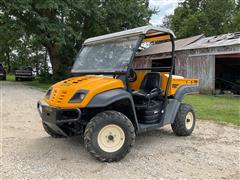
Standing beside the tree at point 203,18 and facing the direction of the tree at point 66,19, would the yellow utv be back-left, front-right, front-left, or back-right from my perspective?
front-left

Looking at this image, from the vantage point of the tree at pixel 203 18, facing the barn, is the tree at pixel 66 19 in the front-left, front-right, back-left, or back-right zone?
front-right

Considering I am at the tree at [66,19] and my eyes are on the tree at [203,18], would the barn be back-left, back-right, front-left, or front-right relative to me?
front-right

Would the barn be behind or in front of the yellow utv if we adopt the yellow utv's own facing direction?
behind

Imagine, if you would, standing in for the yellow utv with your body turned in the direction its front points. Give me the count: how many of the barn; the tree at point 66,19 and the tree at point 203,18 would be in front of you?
0

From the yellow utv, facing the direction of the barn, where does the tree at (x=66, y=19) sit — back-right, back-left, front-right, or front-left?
front-left

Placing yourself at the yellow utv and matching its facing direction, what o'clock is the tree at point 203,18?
The tree is roughly at 5 o'clock from the yellow utv.

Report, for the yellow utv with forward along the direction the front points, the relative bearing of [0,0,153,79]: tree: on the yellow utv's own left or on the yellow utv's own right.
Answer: on the yellow utv's own right
